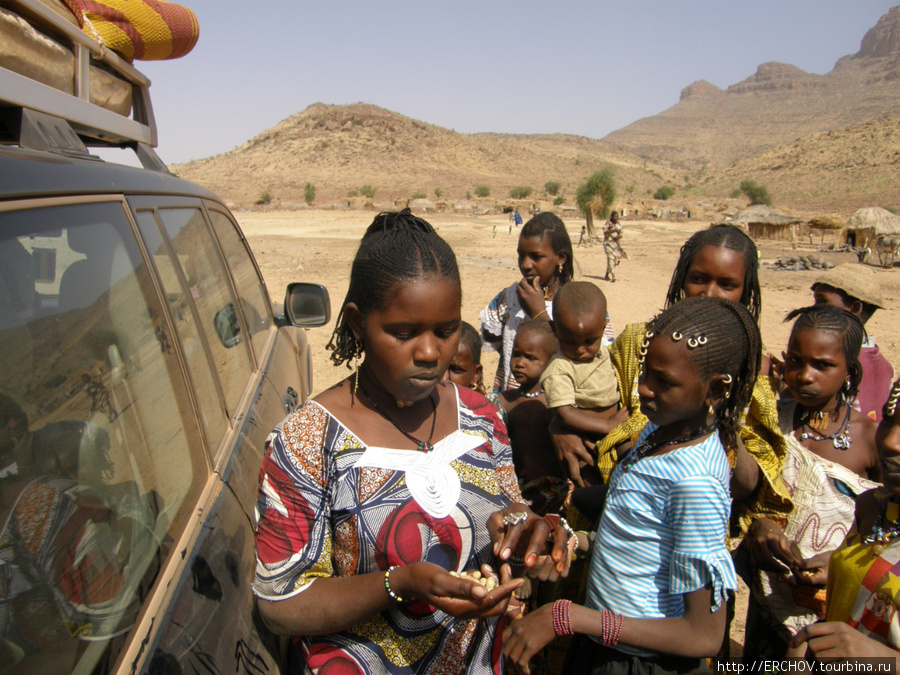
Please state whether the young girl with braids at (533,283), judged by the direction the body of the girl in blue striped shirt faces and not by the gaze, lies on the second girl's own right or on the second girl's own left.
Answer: on the second girl's own right

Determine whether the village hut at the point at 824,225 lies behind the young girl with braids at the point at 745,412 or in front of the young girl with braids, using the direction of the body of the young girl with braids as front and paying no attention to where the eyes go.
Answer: behind

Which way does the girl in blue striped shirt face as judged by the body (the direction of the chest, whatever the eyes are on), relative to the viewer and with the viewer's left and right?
facing to the left of the viewer

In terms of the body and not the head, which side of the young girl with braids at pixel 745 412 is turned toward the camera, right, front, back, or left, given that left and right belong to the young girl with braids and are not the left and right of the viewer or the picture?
front

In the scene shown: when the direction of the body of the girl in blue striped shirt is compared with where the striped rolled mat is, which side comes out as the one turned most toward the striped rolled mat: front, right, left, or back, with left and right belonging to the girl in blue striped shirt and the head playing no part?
front

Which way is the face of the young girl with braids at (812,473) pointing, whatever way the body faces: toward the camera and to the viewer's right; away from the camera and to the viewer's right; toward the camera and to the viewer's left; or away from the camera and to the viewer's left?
toward the camera and to the viewer's left

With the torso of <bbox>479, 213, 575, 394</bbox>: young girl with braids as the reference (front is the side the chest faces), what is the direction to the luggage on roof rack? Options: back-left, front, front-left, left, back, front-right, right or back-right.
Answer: front

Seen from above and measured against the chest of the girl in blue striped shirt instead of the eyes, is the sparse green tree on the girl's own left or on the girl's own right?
on the girl's own right

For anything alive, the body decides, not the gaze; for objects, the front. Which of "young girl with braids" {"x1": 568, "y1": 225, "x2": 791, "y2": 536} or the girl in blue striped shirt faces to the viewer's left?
the girl in blue striped shirt

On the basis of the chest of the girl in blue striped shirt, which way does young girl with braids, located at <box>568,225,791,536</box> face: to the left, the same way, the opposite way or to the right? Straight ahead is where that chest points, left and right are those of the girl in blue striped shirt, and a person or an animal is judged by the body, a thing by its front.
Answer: to the left

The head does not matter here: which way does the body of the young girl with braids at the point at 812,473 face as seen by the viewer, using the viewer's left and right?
facing the viewer and to the left of the viewer

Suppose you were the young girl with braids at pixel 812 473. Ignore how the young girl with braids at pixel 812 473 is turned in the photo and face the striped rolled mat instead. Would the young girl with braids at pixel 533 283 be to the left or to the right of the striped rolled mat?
right

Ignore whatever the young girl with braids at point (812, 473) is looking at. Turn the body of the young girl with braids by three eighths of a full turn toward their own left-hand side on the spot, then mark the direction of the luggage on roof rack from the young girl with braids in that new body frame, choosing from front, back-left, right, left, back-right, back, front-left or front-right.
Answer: back-right

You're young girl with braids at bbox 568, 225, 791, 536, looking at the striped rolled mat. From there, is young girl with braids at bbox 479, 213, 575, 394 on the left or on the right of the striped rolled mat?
right

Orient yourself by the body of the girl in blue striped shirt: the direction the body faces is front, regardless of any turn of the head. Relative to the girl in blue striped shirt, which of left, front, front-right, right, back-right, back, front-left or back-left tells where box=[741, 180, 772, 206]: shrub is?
right

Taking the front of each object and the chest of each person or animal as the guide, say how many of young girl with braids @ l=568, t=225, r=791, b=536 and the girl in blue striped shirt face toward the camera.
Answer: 1
